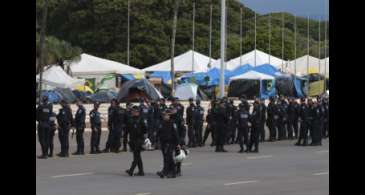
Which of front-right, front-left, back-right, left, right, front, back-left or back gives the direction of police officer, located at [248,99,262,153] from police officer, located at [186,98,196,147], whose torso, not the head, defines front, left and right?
back-left

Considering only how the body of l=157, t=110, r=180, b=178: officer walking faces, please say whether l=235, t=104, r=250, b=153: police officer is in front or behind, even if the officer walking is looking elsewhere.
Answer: behind
